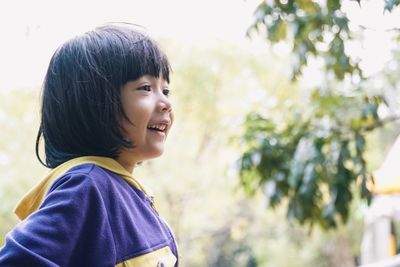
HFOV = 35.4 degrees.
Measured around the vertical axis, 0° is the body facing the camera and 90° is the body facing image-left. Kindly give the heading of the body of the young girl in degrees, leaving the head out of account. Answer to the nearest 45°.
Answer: approximately 270°
